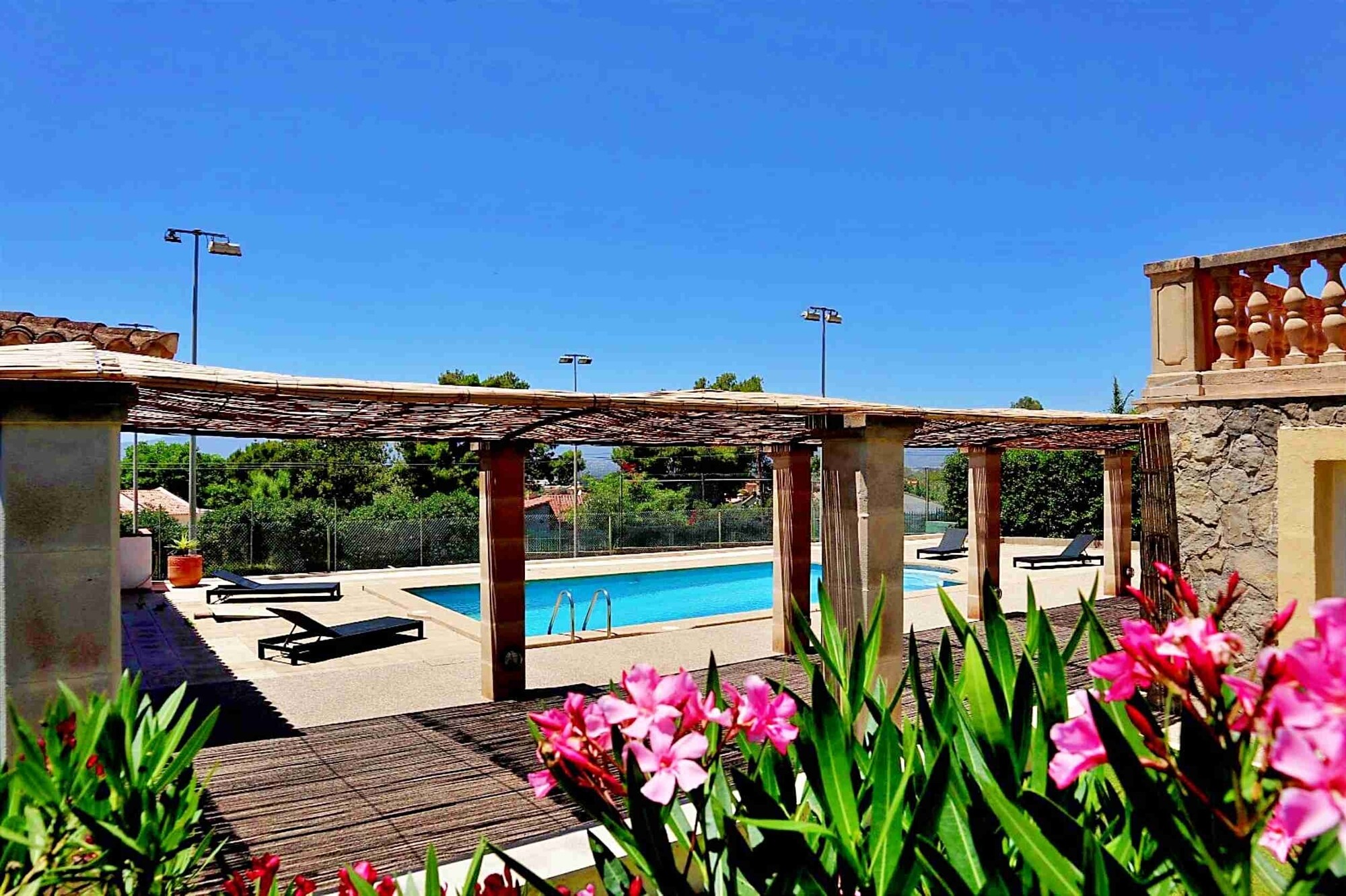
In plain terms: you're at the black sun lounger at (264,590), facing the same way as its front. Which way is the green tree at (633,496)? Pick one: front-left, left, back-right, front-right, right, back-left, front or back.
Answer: front-left

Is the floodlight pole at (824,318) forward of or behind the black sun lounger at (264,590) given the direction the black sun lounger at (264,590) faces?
forward

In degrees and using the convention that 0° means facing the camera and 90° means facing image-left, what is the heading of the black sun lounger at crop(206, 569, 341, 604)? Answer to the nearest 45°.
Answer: approximately 270°

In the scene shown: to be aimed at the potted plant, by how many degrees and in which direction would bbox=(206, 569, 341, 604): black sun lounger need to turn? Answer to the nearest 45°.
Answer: approximately 135° to its left

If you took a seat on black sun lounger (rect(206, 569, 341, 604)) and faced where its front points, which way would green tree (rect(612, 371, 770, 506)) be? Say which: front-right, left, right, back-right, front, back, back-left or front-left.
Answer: front-left

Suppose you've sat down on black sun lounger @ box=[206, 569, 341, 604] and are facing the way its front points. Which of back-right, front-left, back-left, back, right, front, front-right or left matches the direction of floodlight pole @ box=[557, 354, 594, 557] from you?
front-left

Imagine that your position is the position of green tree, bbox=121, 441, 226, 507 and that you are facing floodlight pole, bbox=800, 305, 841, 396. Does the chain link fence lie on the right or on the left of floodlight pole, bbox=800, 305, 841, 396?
right

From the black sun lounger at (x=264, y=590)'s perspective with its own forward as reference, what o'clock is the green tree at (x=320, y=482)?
The green tree is roughly at 9 o'clock from the black sun lounger.

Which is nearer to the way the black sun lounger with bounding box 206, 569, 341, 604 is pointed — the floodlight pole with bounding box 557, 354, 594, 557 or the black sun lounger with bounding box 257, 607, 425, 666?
the floodlight pole
